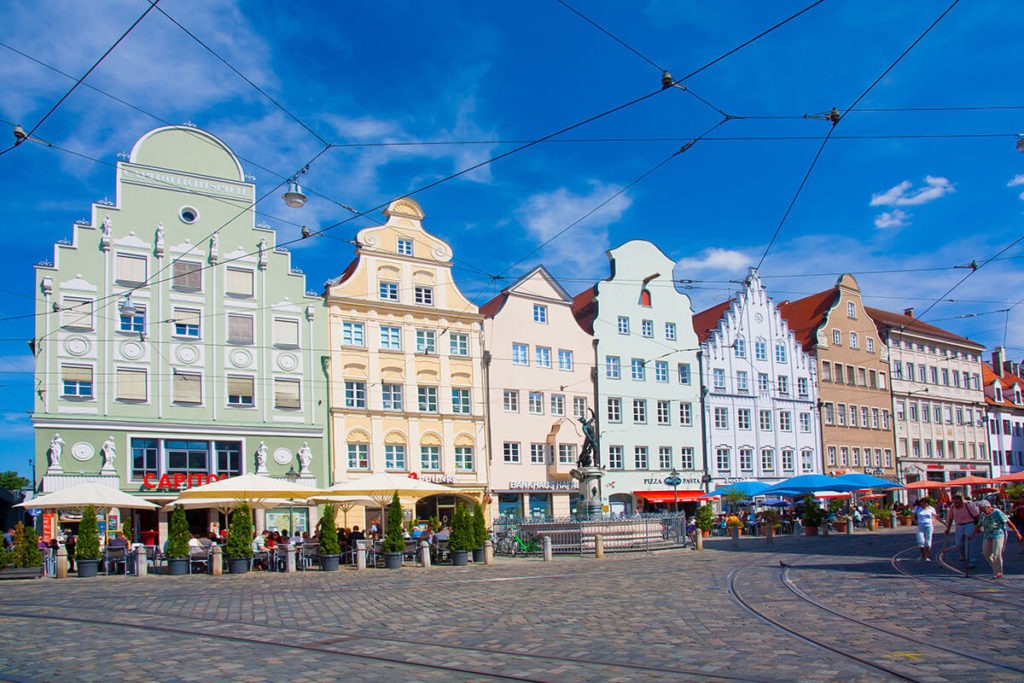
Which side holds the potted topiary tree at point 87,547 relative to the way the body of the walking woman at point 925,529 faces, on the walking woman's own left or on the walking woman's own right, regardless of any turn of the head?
on the walking woman's own right

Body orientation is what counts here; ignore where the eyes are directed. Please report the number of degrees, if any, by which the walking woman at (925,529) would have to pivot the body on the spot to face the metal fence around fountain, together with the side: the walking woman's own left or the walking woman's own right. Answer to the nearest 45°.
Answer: approximately 135° to the walking woman's own right

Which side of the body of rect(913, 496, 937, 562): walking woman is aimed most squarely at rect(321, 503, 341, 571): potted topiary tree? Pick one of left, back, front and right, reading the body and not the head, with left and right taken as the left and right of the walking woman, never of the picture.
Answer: right

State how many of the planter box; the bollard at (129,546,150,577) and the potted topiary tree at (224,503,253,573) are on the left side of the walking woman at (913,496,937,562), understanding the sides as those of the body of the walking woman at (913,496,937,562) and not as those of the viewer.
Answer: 0

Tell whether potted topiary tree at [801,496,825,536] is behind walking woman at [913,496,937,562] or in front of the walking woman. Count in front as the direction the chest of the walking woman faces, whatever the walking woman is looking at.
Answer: behind

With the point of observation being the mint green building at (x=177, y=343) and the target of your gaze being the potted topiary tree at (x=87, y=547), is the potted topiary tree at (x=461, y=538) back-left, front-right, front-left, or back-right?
front-left

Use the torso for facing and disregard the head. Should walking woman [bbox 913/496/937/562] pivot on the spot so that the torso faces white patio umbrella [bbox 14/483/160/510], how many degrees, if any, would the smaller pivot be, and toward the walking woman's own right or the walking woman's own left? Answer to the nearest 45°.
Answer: approximately 90° to the walking woman's own right

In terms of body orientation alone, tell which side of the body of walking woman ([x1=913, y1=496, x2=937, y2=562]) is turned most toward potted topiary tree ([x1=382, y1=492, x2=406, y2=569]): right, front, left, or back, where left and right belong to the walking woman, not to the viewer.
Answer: right

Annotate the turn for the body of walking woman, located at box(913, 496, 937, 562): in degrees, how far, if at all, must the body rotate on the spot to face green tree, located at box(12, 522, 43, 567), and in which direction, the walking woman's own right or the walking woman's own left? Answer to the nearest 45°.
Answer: approximately 90° to the walking woman's own right

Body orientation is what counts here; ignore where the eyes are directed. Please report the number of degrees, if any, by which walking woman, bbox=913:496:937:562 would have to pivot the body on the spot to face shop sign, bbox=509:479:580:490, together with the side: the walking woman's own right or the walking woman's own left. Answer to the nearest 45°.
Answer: approximately 135° to the walking woman's own right

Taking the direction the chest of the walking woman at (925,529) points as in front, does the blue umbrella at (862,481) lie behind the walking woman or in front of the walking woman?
behind

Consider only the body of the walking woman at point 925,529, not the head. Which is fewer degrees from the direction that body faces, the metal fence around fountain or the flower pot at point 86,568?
the flower pot

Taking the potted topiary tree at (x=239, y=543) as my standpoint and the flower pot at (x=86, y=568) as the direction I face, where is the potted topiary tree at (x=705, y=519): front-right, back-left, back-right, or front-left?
back-right

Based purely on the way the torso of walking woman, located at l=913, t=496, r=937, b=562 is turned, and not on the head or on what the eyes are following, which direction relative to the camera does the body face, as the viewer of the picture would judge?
toward the camera

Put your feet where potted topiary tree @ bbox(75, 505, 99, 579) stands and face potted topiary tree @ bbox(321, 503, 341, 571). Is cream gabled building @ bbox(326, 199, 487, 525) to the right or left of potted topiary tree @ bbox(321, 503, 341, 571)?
left

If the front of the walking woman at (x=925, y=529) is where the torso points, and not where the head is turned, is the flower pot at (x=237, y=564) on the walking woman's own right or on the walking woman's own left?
on the walking woman's own right
